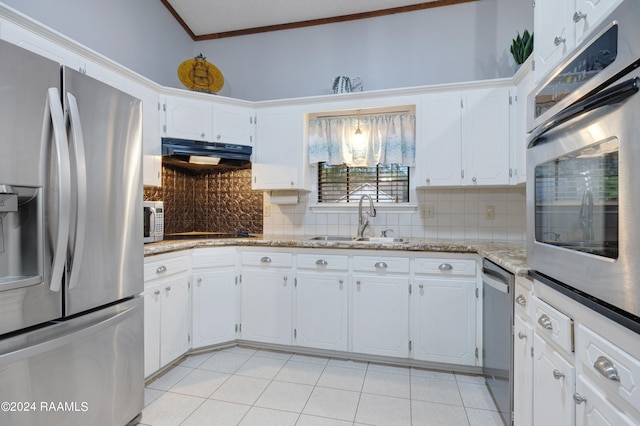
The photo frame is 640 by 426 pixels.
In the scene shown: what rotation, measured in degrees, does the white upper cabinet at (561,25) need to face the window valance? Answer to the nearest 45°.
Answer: approximately 90° to its right

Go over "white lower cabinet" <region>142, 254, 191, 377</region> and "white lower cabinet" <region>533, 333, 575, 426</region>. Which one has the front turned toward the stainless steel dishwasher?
"white lower cabinet" <region>142, 254, 191, 377</region>

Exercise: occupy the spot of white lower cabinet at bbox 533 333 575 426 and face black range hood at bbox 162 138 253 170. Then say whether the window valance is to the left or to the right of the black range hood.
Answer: right

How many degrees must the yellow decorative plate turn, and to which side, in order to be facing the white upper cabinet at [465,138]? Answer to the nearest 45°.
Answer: approximately 45° to its left

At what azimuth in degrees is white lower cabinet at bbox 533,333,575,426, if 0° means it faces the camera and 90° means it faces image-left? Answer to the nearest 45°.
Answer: approximately 45°

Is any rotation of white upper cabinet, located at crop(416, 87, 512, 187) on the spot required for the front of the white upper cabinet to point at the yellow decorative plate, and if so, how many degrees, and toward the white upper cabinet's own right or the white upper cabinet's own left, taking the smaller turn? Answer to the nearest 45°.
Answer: approximately 90° to the white upper cabinet's own right

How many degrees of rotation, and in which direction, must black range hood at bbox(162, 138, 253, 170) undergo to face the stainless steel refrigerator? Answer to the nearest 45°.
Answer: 0° — it already faces it

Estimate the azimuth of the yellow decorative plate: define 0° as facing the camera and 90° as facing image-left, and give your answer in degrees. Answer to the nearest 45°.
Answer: approximately 0°

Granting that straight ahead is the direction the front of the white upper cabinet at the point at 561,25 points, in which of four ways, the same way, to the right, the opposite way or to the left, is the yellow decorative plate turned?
to the left

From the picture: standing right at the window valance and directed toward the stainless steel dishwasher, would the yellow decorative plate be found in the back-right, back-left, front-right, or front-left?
back-right

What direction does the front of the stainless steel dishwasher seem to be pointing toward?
to the viewer's left

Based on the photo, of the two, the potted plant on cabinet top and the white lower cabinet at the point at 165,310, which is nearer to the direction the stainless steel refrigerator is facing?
the potted plant on cabinet top
